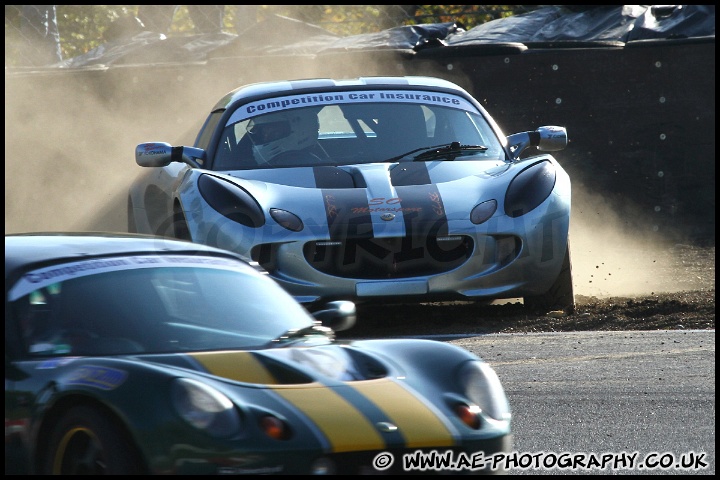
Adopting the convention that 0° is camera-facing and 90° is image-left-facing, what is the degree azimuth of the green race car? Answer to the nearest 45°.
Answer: approximately 315°

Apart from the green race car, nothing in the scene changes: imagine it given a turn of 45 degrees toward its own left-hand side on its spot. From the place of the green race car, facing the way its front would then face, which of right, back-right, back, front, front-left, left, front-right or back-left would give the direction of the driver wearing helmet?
left

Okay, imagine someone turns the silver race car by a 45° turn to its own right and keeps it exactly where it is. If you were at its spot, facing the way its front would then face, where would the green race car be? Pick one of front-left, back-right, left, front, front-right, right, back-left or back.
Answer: front-left

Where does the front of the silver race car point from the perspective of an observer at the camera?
facing the viewer
